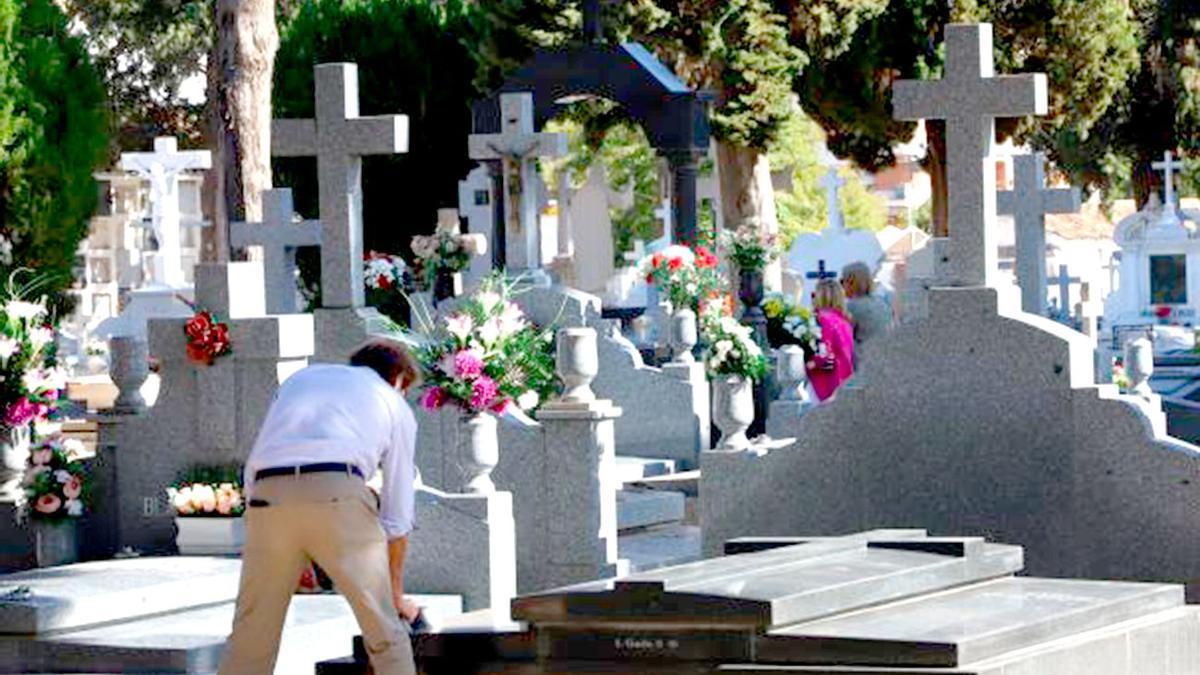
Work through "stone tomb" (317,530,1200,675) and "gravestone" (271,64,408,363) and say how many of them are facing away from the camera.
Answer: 0

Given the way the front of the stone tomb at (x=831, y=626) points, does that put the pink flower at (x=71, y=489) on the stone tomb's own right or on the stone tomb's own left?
on the stone tomb's own right

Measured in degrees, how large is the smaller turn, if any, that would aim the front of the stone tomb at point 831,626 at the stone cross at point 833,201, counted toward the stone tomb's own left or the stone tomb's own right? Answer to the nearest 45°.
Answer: approximately 135° to the stone tomb's own right

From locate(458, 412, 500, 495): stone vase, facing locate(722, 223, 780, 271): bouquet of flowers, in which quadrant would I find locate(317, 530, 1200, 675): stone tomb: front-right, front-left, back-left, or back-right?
back-right

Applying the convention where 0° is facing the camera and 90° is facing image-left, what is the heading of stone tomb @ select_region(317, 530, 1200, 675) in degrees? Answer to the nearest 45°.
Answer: approximately 45°

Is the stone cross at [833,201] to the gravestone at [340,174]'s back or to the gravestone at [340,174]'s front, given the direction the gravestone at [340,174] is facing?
to the back

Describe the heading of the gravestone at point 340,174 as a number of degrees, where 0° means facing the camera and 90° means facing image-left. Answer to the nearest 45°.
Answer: approximately 45°

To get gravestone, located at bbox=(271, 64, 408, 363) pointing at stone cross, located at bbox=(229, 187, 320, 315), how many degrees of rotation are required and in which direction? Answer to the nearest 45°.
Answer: approximately 135° to its right

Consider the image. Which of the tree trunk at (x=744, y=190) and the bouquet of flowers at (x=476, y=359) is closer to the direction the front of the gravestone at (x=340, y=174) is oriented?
the bouquet of flowers

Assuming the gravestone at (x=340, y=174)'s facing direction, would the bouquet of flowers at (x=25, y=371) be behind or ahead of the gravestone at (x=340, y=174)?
ahead
